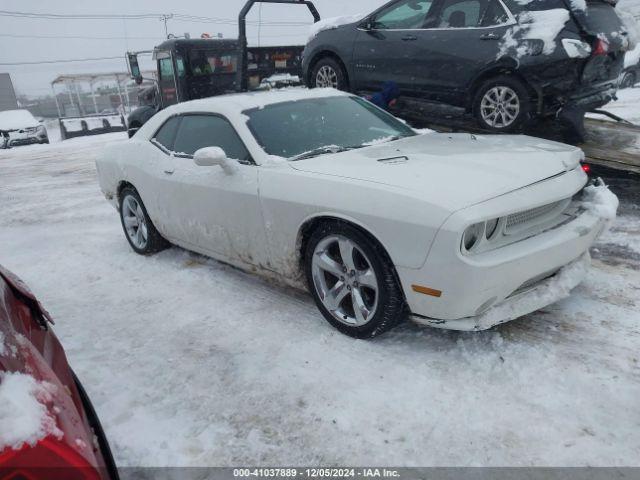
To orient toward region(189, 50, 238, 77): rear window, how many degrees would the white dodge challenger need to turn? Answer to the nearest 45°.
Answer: approximately 180°

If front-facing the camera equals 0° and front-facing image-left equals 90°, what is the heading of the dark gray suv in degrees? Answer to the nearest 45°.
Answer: approximately 135°

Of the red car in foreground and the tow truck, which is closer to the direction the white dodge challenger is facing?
the red car in foreground

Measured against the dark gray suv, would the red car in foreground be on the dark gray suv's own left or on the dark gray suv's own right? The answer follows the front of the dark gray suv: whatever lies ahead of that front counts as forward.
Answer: on the dark gray suv's own left

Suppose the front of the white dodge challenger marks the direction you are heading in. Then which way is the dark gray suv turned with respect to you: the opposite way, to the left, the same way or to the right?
the opposite way

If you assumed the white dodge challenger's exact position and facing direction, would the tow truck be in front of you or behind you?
behind

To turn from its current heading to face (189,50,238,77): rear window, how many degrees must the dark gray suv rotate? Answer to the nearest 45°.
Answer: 0° — it already faces it

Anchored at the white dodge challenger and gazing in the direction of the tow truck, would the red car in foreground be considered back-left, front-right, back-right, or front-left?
back-left

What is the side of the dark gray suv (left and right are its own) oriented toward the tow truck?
front
